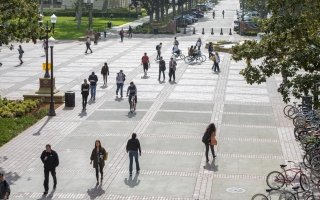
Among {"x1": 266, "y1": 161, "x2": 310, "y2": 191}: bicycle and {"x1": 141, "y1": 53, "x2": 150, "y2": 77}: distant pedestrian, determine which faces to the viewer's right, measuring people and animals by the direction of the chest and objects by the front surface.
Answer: the bicycle

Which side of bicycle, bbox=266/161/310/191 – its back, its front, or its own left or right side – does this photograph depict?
right

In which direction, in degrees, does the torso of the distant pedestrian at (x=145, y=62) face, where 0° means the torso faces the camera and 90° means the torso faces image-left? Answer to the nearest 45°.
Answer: approximately 0°

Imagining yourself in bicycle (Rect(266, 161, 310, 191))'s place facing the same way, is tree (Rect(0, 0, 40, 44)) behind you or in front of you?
behind

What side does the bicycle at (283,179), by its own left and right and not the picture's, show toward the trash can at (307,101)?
left

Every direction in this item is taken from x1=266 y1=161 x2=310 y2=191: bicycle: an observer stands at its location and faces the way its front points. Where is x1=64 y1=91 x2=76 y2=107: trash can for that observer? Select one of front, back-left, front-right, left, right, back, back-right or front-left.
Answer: back-left
